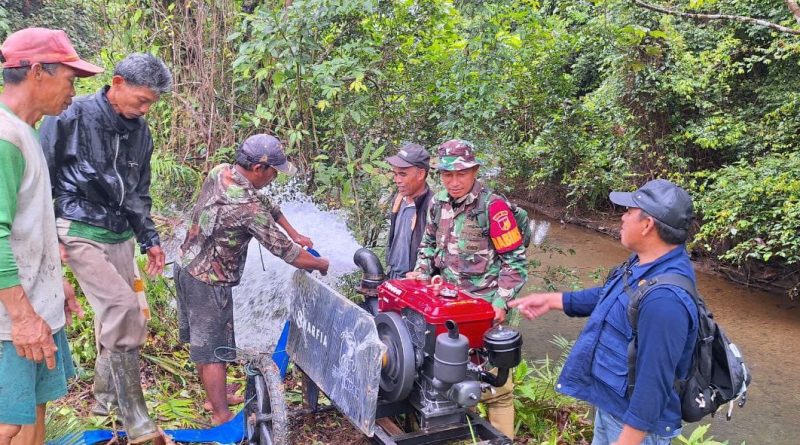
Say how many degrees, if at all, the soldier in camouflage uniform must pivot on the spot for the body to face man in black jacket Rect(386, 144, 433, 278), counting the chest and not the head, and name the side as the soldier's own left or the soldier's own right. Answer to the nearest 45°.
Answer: approximately 90° to the soldier's own right

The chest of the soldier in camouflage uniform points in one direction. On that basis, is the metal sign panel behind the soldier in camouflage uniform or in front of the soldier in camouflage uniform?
in front

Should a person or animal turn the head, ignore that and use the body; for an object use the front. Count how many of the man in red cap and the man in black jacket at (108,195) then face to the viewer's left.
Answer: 0

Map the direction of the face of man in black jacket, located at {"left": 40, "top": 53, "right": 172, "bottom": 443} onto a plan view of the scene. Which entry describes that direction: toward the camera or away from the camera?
toward the camera

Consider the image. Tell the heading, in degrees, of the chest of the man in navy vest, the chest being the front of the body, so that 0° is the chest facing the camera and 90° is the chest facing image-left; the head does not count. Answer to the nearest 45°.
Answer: approximately 90°

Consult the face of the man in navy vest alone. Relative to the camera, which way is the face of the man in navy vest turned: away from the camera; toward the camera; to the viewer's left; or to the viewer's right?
to the viewer's left

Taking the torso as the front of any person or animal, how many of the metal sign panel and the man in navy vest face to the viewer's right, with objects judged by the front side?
0

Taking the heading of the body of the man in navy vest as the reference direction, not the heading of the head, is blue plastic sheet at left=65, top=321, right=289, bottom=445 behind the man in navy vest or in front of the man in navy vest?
in front

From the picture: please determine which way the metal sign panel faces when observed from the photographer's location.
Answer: facing the viewer and to the left of the viewer

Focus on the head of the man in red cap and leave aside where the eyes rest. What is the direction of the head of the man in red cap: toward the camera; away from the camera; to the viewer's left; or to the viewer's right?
to the viewer's right

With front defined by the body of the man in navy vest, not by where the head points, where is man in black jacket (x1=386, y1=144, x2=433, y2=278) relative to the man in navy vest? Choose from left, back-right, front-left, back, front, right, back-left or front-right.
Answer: front-right

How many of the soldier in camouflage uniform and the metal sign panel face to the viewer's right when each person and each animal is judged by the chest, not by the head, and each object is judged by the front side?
0

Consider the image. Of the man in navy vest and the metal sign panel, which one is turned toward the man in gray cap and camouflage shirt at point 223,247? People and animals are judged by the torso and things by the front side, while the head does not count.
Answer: the man in navy vest

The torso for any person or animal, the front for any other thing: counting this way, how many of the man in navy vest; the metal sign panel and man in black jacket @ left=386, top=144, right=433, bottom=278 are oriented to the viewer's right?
0
